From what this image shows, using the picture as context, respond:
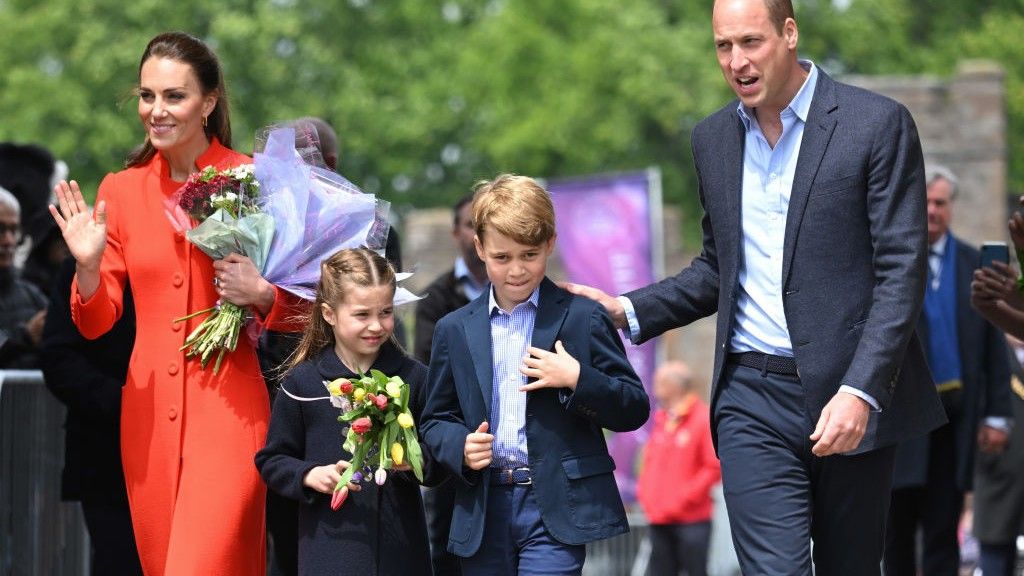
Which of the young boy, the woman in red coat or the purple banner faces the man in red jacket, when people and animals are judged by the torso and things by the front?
the purple banner

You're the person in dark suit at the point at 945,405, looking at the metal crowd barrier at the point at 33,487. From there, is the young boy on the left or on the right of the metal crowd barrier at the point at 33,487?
left

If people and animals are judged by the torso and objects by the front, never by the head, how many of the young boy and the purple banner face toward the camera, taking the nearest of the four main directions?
2

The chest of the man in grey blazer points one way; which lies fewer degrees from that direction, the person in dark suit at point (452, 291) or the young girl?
the young girl

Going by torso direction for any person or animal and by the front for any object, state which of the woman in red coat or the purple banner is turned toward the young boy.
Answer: the purple banner

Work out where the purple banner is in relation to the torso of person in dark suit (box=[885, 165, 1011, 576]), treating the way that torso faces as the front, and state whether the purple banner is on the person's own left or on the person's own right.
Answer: on the person's own right

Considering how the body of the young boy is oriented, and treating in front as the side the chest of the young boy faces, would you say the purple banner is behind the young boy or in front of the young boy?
behind

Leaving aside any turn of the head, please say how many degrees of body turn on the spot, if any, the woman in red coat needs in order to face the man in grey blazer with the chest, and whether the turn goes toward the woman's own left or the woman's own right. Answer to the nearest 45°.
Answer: approximately 90° to the woman's own left

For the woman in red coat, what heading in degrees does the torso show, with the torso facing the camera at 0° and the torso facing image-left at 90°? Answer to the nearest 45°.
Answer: approximately 45°
